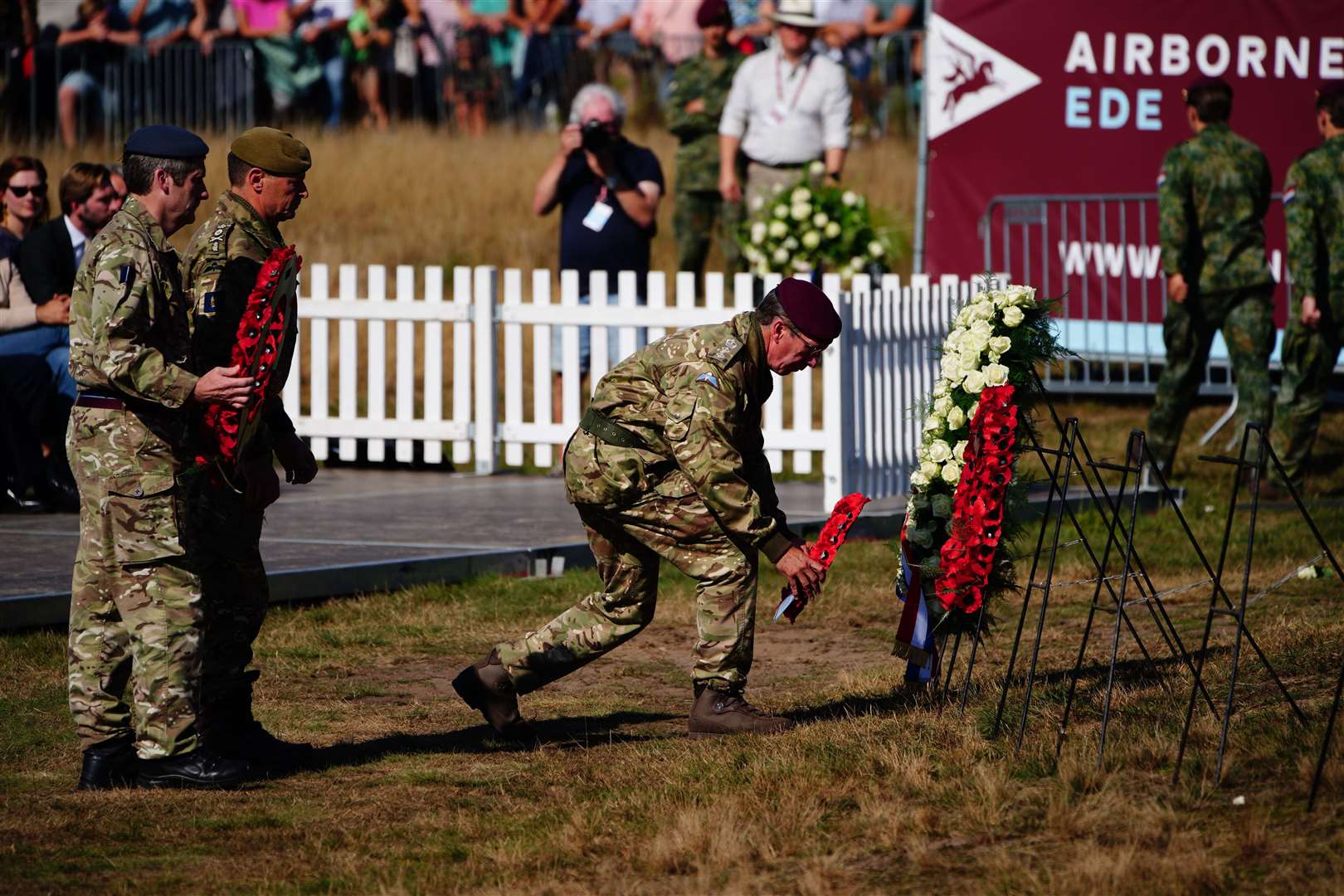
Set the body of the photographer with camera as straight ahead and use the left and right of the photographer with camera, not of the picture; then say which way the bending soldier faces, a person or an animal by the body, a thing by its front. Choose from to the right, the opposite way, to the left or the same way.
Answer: to the left

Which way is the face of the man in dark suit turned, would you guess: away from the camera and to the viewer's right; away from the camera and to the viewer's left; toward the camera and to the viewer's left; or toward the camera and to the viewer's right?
toward the camera and to the viewer's right

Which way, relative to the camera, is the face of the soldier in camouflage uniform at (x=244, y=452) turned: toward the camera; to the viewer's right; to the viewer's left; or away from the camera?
to the viewer's right

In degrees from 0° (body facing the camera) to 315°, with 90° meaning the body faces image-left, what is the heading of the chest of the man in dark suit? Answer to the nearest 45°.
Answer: approximately 270°

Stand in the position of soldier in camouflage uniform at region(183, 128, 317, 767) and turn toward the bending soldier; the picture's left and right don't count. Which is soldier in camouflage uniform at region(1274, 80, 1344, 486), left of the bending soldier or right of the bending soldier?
left

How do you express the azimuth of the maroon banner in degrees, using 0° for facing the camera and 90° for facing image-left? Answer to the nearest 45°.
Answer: approximately 0°

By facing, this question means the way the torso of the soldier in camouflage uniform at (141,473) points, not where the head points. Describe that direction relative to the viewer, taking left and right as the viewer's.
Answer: facing to the right of the viewer

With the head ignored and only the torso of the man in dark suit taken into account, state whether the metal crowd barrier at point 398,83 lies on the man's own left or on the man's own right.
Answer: on the man's own left

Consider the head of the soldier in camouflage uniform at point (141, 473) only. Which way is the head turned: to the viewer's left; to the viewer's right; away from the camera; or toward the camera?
to the viewer's right

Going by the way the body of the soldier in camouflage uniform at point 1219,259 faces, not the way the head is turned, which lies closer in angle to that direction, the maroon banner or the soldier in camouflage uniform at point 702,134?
the maroon banner

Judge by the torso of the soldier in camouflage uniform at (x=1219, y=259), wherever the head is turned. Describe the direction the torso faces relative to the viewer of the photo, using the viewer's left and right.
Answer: facing away from the viewer
